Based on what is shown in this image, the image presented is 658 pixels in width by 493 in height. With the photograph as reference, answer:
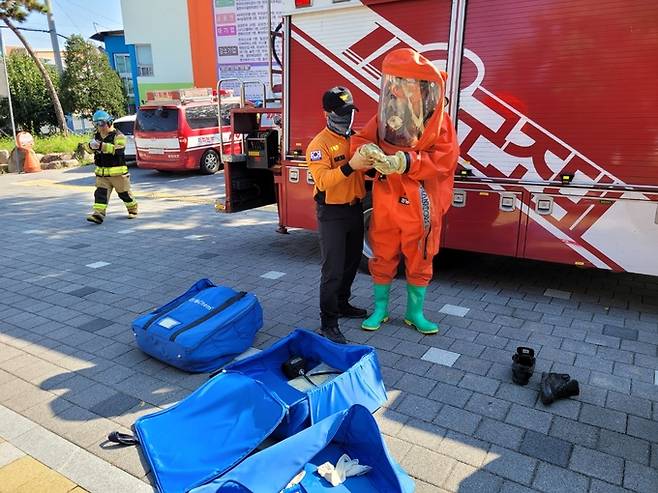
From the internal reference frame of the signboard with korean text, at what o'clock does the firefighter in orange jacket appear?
The firefighter in orange jacket is roughly at 12 o'clock from the signboard with korean text.

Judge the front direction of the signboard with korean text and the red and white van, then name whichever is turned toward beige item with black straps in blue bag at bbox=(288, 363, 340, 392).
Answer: the signboard with korean text

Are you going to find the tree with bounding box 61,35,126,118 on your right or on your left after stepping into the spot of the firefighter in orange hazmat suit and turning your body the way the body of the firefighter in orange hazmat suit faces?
on your right

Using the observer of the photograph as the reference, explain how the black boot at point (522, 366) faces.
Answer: facing the viewer

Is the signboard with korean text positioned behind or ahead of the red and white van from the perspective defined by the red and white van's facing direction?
ahead

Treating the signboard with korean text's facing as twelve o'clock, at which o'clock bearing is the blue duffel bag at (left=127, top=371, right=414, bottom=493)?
The blue duffel bag is roughly at 12 o'clock from the signboard with korean text.

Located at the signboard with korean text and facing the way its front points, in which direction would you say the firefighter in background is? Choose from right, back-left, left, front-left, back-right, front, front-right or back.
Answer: front

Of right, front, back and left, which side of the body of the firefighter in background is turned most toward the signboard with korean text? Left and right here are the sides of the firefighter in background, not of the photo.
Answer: back

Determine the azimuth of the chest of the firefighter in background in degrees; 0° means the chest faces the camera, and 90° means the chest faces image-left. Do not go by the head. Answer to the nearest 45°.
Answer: approximately 45°

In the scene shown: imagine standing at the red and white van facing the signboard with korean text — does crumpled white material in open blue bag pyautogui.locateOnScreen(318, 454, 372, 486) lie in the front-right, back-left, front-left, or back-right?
back-right

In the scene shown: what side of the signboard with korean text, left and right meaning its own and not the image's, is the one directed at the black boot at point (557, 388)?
front

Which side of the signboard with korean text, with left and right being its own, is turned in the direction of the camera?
front

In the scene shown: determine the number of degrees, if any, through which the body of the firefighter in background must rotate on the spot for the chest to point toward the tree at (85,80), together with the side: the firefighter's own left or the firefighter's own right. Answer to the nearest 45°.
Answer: approximately 135° to the firefighter's own right

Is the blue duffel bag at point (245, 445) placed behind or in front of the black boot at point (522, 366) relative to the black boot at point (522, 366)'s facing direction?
in front

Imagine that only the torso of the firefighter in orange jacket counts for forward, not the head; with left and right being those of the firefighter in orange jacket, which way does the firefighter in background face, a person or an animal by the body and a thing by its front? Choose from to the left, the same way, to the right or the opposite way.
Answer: to the right

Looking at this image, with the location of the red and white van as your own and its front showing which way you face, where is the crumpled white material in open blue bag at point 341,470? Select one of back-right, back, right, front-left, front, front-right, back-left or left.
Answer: back-right
